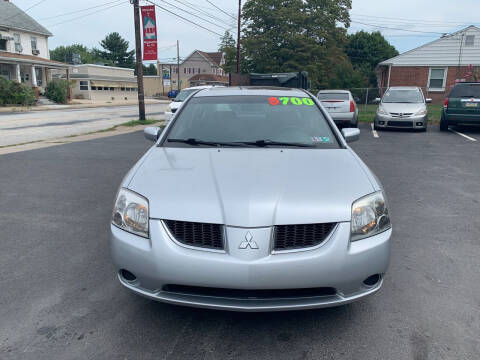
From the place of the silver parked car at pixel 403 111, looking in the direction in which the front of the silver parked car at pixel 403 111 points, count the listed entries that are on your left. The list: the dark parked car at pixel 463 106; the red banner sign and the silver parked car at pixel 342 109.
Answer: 1

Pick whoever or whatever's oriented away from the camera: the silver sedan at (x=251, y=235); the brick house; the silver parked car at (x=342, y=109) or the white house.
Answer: the silver parked car

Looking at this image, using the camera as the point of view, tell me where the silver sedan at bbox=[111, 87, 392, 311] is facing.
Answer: facing the viewer

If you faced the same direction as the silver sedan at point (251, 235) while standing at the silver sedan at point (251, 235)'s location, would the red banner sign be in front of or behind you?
behind

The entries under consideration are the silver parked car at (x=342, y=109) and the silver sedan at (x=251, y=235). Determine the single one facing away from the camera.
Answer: the silver parked car

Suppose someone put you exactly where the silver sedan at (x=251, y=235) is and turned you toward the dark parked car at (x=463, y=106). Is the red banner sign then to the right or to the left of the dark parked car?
left

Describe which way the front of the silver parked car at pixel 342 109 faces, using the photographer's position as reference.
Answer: facing away from the viewer

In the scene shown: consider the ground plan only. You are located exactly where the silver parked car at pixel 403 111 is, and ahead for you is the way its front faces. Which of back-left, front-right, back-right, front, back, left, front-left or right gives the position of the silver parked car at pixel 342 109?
right

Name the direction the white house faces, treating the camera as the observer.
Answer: facing the viewer and to the right of the viewer

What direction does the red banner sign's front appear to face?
toward the camera
